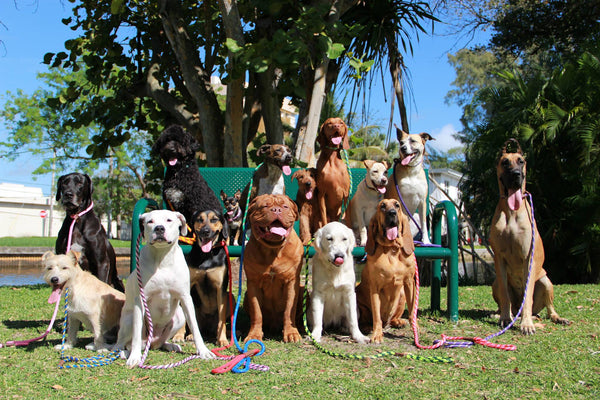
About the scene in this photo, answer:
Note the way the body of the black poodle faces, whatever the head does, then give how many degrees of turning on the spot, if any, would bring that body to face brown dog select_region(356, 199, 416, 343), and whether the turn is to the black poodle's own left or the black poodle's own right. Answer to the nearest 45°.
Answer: approximately 90° to the black poodle's own left

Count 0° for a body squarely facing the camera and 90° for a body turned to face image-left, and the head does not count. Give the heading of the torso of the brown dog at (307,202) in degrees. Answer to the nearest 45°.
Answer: approximately 0°

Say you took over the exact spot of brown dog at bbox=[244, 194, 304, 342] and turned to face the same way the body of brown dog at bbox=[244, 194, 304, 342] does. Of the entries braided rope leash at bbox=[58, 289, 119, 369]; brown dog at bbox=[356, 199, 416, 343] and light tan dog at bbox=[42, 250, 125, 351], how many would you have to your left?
1

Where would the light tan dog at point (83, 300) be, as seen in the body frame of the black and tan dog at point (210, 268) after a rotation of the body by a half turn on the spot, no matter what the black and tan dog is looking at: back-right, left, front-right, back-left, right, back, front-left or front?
left

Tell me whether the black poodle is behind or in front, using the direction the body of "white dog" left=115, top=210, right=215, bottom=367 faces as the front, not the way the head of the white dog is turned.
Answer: behind

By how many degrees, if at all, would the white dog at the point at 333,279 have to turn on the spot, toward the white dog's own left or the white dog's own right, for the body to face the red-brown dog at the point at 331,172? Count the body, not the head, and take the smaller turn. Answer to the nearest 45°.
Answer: approximately 180°

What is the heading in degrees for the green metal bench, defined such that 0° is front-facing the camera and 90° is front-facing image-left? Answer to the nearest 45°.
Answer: approximately 0°

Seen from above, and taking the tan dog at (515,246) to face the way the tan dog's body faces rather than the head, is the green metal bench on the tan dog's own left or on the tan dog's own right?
on the tan dog's own right
